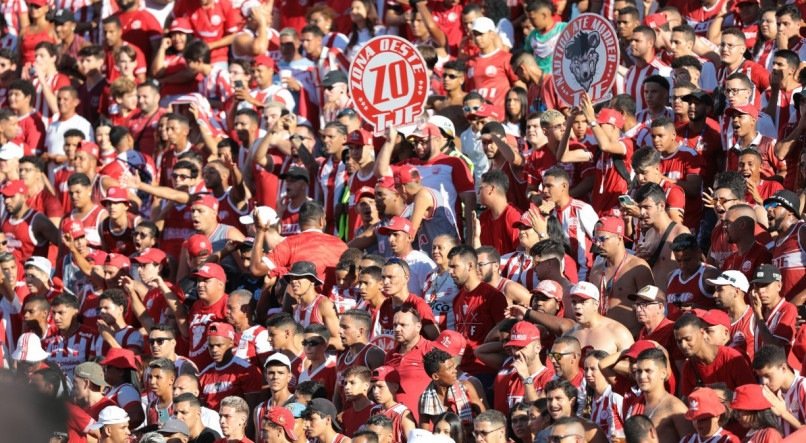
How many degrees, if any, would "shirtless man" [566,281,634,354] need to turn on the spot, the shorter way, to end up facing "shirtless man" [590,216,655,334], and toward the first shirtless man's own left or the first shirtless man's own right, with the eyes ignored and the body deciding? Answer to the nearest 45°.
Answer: approximately 135° to the first shirtless man's own right

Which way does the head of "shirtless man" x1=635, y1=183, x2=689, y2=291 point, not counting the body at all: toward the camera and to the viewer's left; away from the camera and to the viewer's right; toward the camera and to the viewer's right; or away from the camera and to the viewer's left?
toward the camera and to the viewer's left

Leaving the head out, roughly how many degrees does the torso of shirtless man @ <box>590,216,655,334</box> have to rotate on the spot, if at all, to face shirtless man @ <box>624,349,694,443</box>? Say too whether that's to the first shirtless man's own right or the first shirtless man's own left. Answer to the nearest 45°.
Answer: approximately 45° to the first shirtless man's own left

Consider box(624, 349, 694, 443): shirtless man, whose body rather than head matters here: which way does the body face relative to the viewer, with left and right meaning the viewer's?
facing the viewer and to the left of the viewer

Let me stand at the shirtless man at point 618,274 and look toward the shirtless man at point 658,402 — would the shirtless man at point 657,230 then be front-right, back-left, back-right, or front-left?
back-left

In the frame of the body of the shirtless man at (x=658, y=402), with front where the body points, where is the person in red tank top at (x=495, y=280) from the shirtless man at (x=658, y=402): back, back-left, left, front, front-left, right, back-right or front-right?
right

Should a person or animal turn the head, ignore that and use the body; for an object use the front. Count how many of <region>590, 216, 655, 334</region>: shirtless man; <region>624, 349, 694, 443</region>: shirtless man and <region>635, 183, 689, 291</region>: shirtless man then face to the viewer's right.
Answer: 0

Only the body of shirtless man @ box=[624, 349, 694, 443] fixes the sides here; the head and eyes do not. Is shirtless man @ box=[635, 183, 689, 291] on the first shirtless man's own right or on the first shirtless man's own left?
on the first shirtless man's own right

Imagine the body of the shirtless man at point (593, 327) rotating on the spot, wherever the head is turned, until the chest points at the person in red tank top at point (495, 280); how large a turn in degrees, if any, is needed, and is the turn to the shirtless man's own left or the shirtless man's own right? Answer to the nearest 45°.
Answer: approximately 90° to the shirtless man's own right

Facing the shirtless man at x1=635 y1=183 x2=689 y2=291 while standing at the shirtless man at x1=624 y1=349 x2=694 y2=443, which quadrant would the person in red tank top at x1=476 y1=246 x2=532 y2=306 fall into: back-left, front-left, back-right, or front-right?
front-left

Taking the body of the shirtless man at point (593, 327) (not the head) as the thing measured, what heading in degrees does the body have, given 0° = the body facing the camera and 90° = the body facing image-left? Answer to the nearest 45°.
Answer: approximately 45°

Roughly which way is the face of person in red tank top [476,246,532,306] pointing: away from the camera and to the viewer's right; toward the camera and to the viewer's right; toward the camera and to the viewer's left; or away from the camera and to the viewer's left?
toward the camera and to the viewer's left
